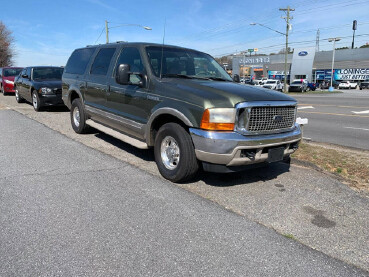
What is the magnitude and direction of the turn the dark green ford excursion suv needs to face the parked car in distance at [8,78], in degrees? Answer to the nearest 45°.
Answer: approximately 180°

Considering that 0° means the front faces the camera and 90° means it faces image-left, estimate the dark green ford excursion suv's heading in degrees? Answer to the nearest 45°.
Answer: approximately 315°

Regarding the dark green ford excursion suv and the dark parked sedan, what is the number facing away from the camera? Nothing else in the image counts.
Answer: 0

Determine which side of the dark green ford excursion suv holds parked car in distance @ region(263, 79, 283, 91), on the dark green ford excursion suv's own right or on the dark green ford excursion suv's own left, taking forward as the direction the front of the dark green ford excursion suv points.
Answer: on the dark green ford excursion suv's own left

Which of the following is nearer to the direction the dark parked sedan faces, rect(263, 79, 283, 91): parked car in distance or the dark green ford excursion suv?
the dark green ford excursion suv

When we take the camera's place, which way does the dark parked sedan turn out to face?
facing the viewer and to the right of the viewer

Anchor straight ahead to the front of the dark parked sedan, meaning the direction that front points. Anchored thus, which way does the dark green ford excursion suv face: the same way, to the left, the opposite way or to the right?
the same way

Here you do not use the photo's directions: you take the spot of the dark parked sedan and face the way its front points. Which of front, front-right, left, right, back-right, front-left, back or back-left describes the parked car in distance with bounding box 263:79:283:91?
left

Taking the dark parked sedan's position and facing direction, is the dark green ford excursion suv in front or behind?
in front
